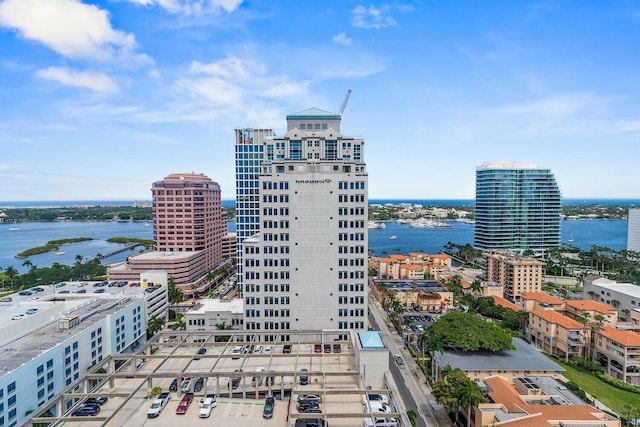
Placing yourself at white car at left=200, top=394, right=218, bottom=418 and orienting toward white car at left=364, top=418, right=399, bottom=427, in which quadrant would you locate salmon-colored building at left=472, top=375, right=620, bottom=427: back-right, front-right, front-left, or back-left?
front-left

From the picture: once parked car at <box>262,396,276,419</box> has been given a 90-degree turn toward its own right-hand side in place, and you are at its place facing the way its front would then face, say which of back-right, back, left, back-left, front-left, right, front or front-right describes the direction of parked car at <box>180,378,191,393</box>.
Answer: front-right

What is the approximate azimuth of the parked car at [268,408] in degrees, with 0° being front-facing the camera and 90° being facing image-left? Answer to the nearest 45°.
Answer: approximately 0°

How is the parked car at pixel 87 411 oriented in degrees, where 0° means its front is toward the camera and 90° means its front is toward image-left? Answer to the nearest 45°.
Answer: approximately 90°

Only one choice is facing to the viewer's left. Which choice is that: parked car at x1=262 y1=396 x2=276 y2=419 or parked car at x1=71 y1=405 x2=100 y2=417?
parked car at x1=71 y1=405 x2=100 y2=417

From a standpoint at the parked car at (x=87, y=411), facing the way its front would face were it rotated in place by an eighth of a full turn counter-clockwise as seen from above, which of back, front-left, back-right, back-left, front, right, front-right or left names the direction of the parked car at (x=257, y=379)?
back-left

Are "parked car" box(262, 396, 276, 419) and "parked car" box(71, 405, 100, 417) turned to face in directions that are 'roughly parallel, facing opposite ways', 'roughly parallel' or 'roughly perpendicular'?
roughly perpendicular

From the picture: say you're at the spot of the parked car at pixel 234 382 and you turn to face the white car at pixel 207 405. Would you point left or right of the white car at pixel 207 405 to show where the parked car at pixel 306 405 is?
left

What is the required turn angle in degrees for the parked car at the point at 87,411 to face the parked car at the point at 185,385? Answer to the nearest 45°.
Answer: approximately 180°

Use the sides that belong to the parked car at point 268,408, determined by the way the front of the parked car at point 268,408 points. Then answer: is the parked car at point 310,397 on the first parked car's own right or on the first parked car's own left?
on the first parked car's own left
